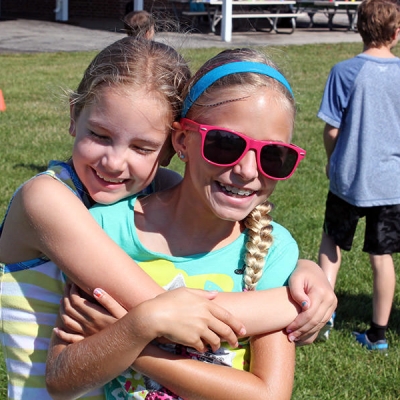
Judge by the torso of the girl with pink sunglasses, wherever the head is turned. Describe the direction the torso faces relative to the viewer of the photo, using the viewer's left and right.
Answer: facing the viewer

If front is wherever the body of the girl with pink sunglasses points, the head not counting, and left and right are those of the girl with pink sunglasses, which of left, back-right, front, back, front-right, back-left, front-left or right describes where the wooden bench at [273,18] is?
back

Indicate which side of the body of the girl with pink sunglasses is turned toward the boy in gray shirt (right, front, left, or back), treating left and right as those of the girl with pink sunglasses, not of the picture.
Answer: back

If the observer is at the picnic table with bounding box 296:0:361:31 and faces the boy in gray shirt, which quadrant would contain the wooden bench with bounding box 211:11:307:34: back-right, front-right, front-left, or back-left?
front-right

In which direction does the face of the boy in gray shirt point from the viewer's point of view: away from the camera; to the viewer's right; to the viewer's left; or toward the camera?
away from the camera

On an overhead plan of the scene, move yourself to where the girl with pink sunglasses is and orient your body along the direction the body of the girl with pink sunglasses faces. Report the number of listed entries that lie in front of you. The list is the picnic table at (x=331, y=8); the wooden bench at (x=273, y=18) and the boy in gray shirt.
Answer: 0

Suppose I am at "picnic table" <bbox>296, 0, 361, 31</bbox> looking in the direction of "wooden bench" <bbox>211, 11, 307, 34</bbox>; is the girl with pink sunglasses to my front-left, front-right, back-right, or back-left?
front-left

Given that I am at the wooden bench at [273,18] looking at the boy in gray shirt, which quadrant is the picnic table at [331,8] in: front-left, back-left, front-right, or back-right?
back-left

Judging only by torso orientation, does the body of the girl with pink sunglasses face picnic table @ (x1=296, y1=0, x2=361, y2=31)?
no
